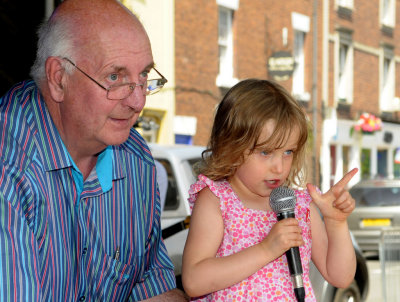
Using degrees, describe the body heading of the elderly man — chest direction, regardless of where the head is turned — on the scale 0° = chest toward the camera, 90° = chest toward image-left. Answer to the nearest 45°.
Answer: approximately 315°

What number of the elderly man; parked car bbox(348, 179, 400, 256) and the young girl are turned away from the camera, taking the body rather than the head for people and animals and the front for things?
1

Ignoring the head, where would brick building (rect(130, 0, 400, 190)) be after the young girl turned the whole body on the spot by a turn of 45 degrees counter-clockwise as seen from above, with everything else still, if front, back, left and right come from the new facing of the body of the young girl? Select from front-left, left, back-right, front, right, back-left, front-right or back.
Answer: left

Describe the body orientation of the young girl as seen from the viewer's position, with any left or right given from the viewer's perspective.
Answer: facing the viewer and to the right of the viewer

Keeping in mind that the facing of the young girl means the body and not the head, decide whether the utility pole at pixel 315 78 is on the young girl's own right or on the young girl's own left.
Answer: on the young girl's own left

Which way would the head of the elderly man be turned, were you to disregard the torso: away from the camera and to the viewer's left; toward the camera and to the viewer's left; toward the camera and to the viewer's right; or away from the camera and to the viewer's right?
toward the camera and to the viewer's right

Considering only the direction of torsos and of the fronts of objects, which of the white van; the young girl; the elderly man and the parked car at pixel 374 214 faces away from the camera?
the parked car

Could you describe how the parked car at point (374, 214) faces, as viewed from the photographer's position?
facing away from the viewer

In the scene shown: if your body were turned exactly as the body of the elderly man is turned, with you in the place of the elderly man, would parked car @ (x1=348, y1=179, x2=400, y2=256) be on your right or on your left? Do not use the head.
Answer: on your left

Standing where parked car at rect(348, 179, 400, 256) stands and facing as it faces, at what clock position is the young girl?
The young girl is roughly at 6 o'clock from the parked car.

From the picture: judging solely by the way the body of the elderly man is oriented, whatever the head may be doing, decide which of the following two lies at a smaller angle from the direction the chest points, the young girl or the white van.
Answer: the young girl
